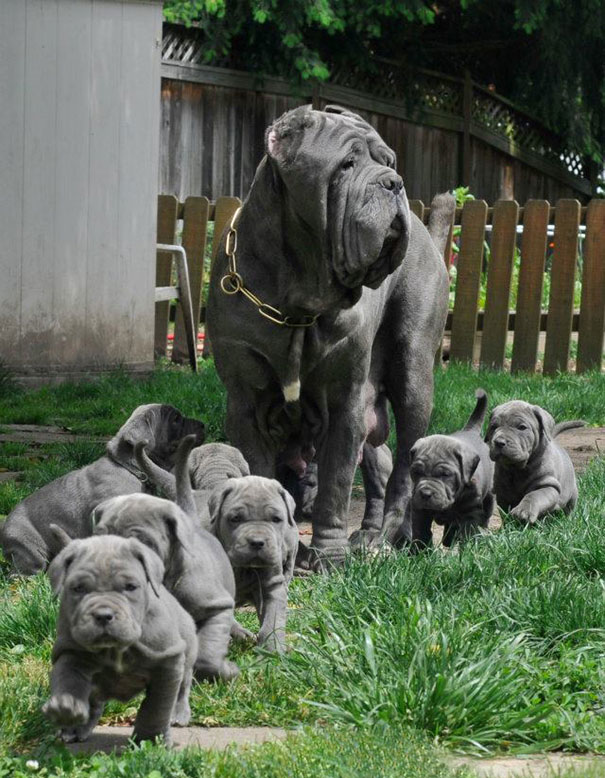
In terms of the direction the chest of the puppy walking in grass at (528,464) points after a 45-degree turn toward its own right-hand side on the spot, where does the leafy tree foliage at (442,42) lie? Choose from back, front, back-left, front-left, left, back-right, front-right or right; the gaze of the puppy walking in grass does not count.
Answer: right

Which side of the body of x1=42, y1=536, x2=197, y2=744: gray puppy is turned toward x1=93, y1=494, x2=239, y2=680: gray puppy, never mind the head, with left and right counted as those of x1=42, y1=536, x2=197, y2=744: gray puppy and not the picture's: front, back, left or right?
back

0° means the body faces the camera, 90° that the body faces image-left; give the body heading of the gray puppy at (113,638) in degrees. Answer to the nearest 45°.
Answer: approximately 0°

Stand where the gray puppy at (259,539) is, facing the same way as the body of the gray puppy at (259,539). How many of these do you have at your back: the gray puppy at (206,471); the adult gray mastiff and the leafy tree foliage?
3

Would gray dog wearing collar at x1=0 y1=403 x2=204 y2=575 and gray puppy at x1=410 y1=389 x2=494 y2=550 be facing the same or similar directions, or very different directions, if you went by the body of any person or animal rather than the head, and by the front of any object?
very different directions

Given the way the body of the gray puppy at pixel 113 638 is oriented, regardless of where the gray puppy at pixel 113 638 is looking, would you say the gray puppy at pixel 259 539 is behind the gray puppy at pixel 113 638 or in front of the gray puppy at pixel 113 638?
behind

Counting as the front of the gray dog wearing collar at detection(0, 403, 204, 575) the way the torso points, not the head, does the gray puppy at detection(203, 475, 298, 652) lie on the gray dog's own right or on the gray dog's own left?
on the gray dog's own right

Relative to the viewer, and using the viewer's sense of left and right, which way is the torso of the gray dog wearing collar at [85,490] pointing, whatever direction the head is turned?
facing away from the viewer and to the right of the viewer

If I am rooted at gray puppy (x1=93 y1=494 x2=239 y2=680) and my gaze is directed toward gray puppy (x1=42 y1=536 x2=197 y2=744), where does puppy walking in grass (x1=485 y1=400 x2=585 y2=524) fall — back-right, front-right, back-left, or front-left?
back-left

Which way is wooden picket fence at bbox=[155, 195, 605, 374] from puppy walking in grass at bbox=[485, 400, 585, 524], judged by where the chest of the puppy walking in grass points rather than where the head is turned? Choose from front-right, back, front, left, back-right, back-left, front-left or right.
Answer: back-right
